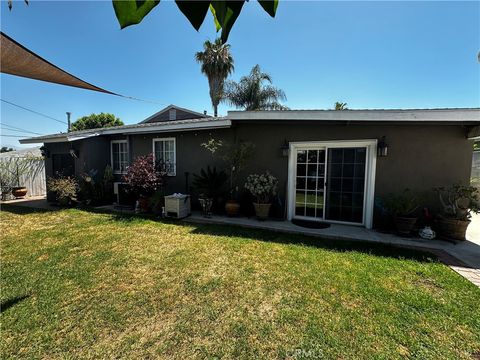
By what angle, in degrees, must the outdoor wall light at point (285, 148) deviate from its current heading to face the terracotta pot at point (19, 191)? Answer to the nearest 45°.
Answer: approximately 90° to its right

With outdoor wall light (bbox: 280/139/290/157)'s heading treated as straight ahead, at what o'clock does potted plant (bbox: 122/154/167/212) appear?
The potted plant is roughly at 3 o'clock from the outdoor wall light.

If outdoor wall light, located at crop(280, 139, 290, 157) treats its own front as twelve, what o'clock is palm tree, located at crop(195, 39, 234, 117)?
The palm tree is roughly at 5 o'clock from the outdoor wall light.

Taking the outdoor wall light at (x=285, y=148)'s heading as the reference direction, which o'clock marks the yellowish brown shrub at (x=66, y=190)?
The yellowish brown shrub is roughly at 3 o'clock from the outdoor wall light.

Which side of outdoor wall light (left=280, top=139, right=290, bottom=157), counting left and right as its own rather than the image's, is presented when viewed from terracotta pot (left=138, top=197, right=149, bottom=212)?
right

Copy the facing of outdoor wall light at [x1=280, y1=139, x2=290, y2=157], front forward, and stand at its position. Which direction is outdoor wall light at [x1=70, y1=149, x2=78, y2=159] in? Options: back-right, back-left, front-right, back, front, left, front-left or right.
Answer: right

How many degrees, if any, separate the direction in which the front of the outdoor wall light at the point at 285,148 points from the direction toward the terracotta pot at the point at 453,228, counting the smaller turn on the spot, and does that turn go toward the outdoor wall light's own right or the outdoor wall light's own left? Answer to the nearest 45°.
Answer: approximately 90° to the outdoor wall light's own left

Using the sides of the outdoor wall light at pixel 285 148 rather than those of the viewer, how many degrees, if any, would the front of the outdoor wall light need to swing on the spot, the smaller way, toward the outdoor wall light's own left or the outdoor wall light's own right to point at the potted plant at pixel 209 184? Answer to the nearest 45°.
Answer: approximately 90° to the outdoor wall light's own right

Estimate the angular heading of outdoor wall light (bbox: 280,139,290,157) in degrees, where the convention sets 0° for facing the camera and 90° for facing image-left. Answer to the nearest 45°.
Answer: approximately 0°

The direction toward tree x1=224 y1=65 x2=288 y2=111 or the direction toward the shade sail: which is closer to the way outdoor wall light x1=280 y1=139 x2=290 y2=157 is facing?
the shade sail

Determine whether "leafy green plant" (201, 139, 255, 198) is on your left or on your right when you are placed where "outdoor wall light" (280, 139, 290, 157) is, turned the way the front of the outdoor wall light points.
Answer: on your right

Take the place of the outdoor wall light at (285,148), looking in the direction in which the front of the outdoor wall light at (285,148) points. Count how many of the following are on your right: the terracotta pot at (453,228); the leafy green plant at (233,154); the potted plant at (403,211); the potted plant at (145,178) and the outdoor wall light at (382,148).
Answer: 2

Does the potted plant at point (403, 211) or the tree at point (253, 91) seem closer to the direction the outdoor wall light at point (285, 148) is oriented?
the potted plant
